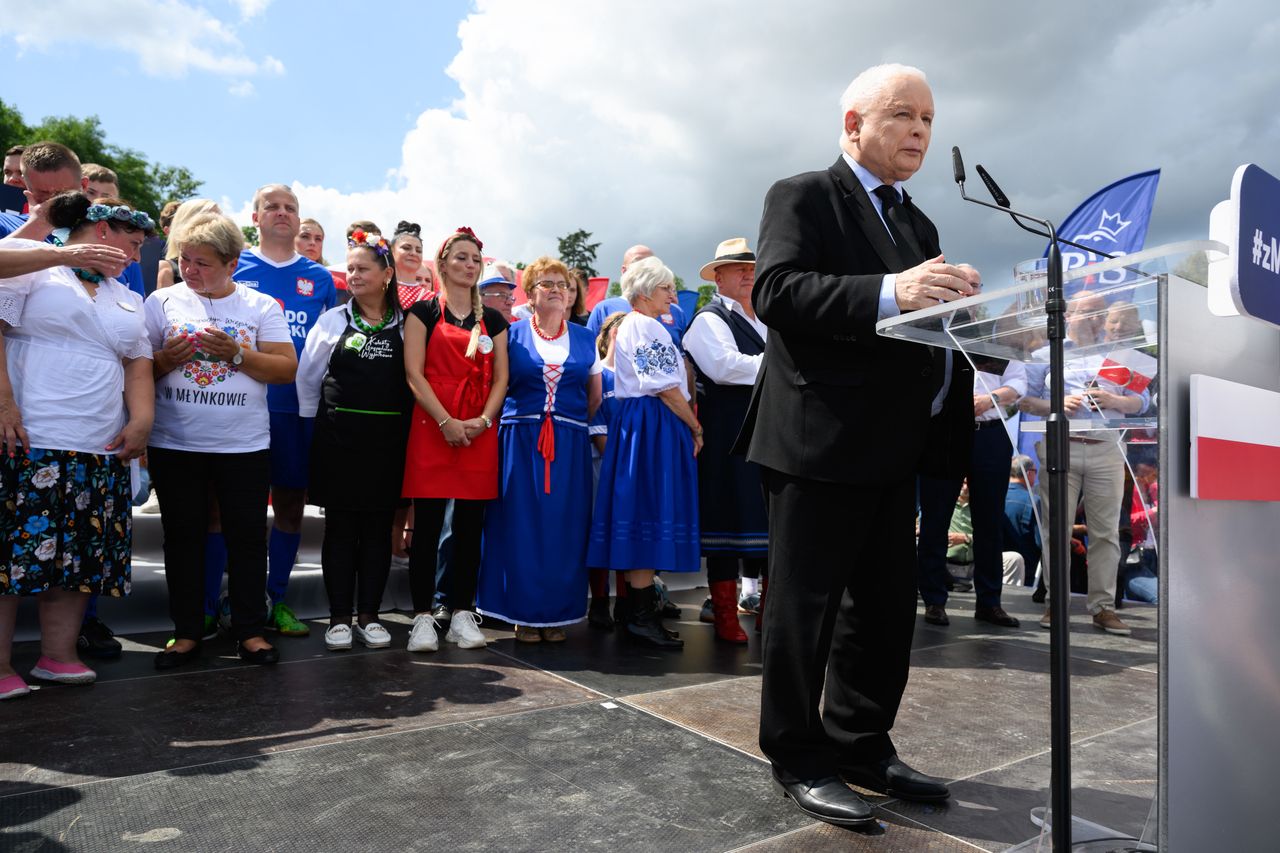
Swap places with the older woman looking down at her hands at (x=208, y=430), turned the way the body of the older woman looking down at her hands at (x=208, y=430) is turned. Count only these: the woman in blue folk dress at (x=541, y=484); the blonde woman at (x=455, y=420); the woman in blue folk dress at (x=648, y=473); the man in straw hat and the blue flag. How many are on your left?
5

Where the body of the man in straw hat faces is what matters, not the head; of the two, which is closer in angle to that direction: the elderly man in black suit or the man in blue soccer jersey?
the elderly man in black suit

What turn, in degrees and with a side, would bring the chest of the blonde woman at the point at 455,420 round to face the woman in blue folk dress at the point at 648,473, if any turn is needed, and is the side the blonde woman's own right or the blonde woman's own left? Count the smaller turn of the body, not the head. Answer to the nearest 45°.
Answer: approximately 90° to the blonde woman's own left

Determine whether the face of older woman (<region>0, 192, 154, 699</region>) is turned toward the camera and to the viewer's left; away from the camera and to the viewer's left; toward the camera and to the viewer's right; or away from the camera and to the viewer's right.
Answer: toward the camera and to the viewer's right

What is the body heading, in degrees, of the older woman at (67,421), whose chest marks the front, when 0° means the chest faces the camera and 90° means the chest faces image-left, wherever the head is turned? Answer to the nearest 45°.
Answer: approximately 315°

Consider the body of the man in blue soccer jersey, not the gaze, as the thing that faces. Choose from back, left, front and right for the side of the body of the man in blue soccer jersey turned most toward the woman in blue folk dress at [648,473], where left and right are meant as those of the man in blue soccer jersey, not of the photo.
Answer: left

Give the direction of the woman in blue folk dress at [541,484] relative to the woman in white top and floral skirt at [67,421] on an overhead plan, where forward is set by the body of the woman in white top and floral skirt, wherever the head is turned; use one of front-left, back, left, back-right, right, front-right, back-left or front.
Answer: front-left

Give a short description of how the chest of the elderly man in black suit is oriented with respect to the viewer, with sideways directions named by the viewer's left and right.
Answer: facing the viewer and to the right of the viewer

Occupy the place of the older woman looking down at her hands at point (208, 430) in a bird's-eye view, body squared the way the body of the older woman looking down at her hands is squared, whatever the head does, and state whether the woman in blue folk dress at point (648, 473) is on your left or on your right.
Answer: on your left

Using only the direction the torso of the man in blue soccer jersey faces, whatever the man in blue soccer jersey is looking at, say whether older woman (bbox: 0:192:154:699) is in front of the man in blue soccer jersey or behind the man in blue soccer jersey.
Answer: in front

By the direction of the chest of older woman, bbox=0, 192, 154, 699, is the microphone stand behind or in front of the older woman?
in front

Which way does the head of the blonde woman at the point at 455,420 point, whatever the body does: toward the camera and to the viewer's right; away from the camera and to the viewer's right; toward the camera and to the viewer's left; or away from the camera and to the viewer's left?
toward the camera and to the viewer's right
